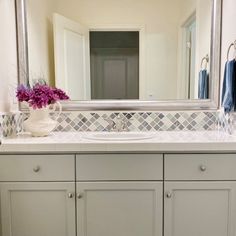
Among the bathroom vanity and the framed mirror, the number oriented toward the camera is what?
2

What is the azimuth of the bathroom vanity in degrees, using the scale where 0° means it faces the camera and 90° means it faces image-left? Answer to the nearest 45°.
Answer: approximately 0°

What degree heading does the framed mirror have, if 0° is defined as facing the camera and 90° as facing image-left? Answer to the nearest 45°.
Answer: approximately 0°

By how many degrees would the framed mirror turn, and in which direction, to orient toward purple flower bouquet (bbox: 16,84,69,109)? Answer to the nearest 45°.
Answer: approximately 90° to its right
